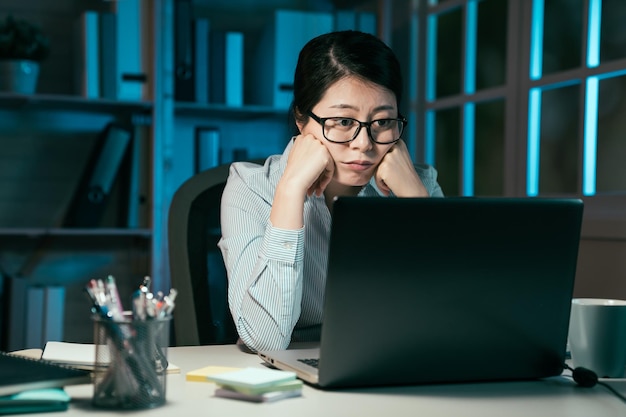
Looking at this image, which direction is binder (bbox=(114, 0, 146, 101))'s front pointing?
toward the camera

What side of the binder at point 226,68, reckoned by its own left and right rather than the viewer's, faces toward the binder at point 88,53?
right

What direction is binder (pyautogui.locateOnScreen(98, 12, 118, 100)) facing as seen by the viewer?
toward the camera

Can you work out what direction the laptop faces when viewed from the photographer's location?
facing away from the viewer and to the left of the viewer

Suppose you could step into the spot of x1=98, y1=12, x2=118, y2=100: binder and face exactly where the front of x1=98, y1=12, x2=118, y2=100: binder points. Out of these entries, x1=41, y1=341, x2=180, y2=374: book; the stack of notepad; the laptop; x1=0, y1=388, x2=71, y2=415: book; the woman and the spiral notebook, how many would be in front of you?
6

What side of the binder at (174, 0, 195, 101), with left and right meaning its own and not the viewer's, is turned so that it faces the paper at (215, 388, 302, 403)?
front

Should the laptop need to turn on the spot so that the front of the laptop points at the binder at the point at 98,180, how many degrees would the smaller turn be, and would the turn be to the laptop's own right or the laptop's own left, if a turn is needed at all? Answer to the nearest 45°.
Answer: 0° — it already faces it

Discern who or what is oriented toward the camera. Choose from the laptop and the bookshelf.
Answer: the bookshelf

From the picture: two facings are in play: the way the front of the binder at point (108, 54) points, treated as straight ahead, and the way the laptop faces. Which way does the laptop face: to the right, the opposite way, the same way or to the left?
the opposite way

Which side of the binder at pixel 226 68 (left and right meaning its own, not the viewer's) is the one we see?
front

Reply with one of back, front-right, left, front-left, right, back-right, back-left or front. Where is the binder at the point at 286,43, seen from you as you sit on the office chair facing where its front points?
back-left

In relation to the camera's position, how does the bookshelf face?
facing the viewer

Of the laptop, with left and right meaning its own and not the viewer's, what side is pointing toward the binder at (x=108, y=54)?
front
